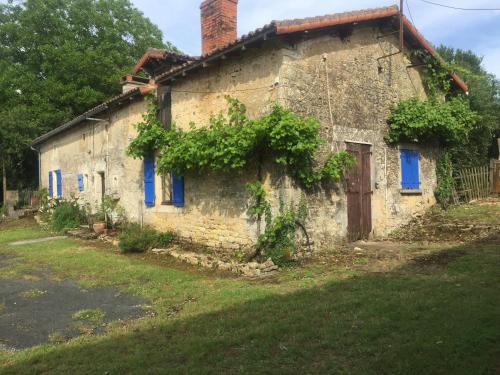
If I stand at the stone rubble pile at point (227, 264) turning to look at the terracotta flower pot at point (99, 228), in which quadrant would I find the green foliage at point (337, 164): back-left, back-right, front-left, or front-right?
back-right

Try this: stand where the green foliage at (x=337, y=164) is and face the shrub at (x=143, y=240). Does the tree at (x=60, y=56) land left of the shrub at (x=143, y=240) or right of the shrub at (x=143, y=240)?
right
